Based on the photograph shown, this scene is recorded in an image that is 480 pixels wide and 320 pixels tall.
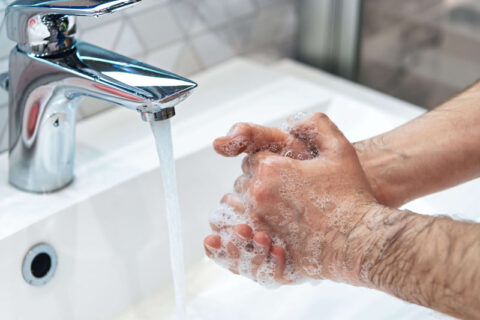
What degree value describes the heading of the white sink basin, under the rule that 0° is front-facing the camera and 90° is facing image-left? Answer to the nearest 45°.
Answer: approximately 315°

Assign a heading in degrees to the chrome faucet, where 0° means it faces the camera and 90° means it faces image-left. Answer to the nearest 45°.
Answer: approximately 315°
